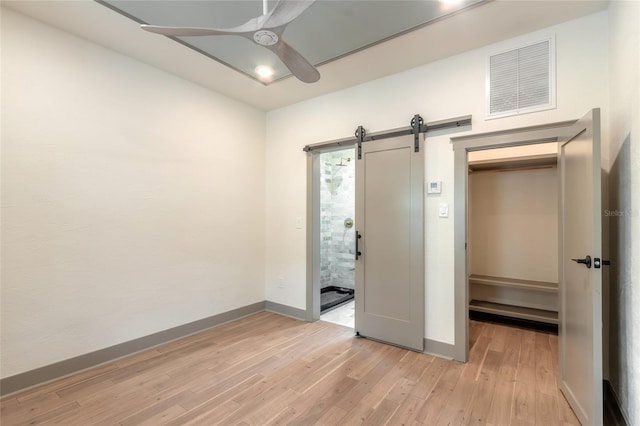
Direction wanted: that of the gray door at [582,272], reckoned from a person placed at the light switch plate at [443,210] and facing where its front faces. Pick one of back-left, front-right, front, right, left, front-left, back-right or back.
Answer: front-left

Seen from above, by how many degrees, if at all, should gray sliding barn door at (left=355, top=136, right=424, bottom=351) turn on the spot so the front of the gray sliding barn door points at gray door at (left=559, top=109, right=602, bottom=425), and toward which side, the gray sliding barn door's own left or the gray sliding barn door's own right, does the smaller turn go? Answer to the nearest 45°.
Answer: approximately 90° to the gray sliding barn door's own left

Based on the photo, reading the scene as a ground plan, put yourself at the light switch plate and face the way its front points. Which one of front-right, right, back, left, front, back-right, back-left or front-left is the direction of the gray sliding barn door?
right

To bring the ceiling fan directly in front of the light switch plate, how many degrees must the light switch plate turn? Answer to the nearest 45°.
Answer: approximately 45° to its right

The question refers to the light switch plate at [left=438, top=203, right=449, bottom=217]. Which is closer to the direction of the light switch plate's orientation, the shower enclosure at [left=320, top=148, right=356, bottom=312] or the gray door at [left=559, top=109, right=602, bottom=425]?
the gray door

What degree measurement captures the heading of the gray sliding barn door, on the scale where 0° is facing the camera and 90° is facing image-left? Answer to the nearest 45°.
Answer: approximately 45°

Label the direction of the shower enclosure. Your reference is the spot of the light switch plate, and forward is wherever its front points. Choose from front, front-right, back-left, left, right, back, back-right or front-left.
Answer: back-right

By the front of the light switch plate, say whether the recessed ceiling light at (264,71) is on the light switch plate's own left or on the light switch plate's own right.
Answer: on the light switch plate's own right

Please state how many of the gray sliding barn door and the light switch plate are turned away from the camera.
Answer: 0

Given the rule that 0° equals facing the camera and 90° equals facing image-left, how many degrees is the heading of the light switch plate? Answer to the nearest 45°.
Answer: approximately 0°
